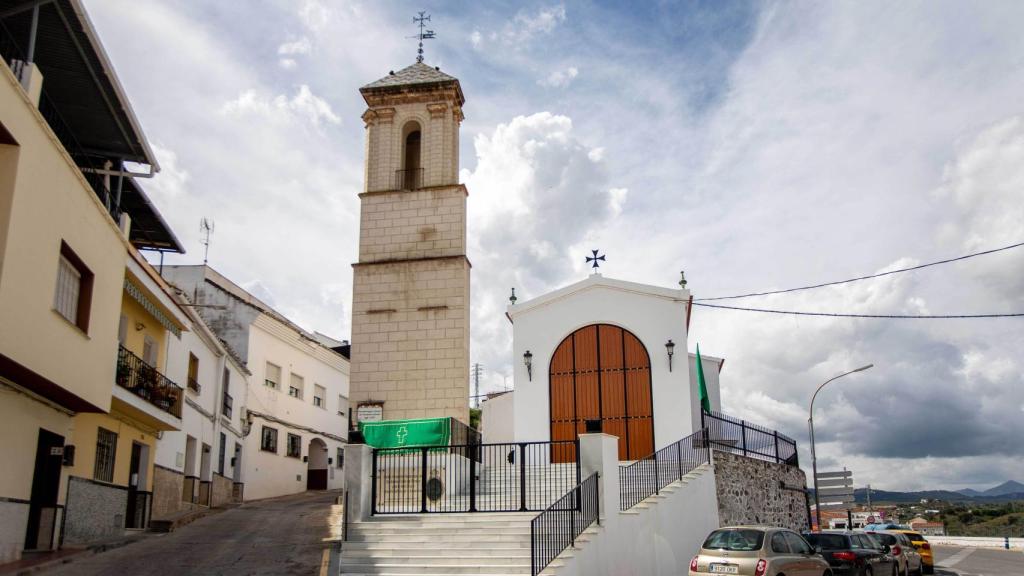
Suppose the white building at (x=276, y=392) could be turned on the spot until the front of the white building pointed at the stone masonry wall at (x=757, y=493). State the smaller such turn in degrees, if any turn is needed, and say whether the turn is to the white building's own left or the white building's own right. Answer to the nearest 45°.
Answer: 0° — it already faces it

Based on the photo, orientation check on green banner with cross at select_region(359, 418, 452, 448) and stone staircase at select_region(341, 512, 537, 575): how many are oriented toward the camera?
2

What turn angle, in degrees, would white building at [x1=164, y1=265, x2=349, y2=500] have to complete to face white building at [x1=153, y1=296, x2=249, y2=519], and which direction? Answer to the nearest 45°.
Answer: approximately 45° to its right

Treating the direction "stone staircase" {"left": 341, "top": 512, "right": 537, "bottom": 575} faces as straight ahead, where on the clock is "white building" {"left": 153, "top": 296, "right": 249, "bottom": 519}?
The white building is roughly at 5 o'clock from the stone staircase.

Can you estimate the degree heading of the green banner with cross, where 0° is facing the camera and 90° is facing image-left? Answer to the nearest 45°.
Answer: approximately 0°

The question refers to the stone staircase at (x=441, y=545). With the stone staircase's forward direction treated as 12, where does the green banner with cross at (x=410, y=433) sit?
The green banner with cross is roughly at 6 o'clock from the stone staircase.

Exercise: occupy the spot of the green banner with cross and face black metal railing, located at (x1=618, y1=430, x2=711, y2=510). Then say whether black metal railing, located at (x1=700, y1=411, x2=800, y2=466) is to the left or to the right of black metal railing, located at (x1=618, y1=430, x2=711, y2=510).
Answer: left

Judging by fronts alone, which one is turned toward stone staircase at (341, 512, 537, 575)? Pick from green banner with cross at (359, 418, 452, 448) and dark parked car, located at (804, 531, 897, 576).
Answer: the green banner with cross

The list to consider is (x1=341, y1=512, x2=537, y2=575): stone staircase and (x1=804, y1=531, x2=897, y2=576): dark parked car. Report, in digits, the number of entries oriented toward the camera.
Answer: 1

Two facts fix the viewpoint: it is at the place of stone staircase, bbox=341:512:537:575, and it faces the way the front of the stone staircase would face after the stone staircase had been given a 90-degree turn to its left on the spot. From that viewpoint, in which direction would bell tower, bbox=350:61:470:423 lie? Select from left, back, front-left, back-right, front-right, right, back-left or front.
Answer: left

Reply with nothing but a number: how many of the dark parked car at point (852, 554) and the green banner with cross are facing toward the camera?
1

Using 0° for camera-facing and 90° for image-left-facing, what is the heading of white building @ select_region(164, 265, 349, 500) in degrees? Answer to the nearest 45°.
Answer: approximately 315°

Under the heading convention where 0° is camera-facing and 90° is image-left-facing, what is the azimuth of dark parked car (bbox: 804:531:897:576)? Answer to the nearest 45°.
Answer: approximately 225°
